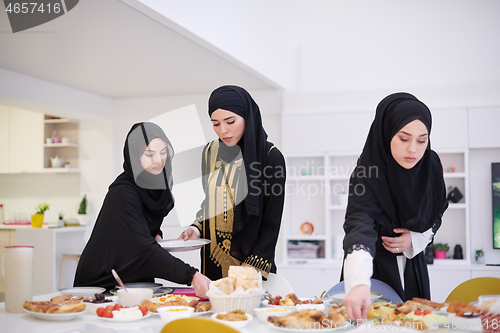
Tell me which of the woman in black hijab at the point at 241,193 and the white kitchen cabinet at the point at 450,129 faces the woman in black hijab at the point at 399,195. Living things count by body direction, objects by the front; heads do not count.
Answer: the white kitchen cabinet

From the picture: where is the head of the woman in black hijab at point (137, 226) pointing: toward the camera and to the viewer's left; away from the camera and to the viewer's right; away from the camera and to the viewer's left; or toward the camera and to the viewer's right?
toward the camera and to the viewer's right

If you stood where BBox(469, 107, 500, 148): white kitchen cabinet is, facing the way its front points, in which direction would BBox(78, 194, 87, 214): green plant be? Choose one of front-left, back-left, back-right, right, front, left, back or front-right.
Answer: right

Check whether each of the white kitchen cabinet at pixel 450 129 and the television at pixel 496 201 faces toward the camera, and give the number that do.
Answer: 2

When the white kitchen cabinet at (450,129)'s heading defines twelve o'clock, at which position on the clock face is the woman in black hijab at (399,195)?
The woman in black hijab is roughly at 12 o'clock from the white kitchen cabinet.

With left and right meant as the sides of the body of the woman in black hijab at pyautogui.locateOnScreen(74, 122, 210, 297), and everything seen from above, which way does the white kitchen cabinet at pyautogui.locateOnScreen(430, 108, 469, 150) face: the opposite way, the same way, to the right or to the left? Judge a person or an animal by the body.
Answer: to the right

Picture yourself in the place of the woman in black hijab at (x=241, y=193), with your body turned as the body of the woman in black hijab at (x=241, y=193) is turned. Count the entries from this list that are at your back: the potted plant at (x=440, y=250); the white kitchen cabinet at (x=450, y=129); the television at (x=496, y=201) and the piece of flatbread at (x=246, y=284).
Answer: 3

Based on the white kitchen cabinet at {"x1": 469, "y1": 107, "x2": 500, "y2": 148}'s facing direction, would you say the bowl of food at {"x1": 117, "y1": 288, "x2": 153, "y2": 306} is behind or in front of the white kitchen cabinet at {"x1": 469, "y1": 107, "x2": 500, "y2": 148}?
in front

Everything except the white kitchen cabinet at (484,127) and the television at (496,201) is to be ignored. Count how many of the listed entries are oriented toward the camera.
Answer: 2

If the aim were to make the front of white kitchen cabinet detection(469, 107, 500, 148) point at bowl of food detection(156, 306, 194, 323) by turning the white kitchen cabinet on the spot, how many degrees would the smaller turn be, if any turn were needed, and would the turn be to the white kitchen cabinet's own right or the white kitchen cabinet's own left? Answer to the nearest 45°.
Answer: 0° — it already faces it

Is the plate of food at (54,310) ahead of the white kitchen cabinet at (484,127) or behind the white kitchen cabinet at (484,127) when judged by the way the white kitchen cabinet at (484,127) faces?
ahead
